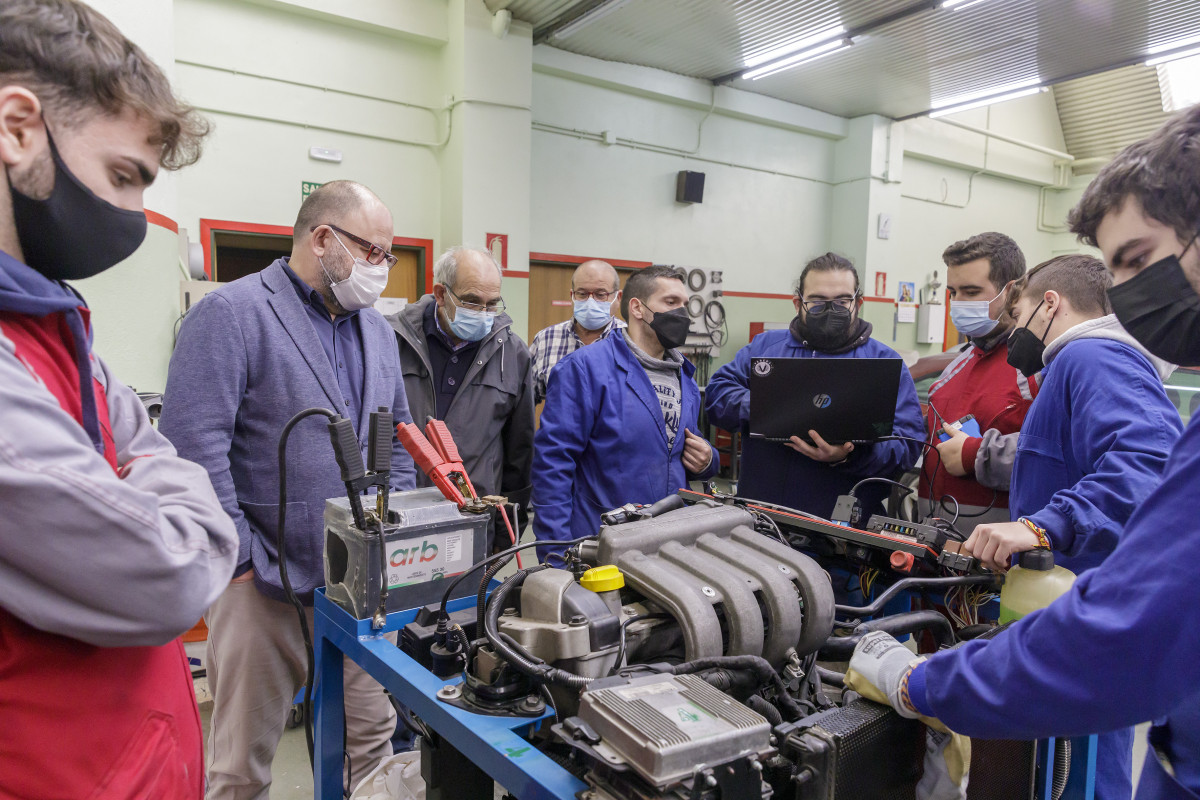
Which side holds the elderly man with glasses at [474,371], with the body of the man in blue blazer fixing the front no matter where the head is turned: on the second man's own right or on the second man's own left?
on the second man's own left

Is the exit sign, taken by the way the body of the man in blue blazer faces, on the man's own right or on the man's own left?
on the man's own left

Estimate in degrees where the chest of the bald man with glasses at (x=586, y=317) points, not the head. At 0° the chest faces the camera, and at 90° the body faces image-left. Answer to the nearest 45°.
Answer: approximately 0°

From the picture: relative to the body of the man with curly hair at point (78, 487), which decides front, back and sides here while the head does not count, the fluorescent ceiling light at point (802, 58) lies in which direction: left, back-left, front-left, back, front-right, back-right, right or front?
front-left

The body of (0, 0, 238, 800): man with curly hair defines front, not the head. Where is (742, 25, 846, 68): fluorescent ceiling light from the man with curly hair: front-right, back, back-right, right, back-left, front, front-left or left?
front-left

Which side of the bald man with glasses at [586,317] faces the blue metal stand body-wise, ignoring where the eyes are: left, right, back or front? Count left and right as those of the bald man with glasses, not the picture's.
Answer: front

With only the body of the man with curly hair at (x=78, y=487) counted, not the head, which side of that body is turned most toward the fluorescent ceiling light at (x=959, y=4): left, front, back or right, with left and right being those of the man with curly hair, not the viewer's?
front

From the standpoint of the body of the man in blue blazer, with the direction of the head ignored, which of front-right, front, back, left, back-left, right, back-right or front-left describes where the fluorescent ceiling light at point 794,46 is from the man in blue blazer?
left

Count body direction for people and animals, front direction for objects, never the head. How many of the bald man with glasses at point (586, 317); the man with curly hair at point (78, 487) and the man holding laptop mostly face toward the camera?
2

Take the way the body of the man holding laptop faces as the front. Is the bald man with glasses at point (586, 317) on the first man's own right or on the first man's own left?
on the first man's own right

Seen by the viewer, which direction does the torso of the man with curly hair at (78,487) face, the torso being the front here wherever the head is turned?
to the viewer's right

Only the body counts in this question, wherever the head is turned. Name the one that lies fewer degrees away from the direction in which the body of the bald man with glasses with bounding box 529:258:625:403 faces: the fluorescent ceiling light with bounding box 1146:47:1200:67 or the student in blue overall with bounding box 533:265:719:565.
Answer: the student in blue overall

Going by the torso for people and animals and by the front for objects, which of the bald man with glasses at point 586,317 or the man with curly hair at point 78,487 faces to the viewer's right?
the man with curly hair

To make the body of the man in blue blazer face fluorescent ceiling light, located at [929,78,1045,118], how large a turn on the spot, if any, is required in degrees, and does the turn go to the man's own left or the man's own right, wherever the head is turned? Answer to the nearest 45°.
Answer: approximately 90° to the man's own left
